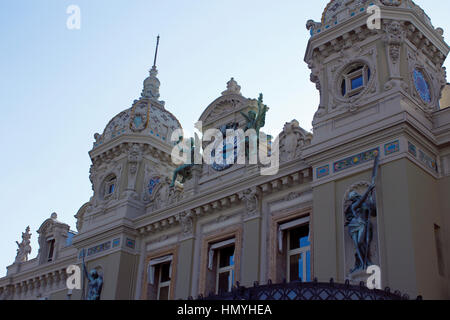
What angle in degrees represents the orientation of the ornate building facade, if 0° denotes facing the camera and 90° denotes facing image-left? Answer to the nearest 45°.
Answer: approximately 45°
